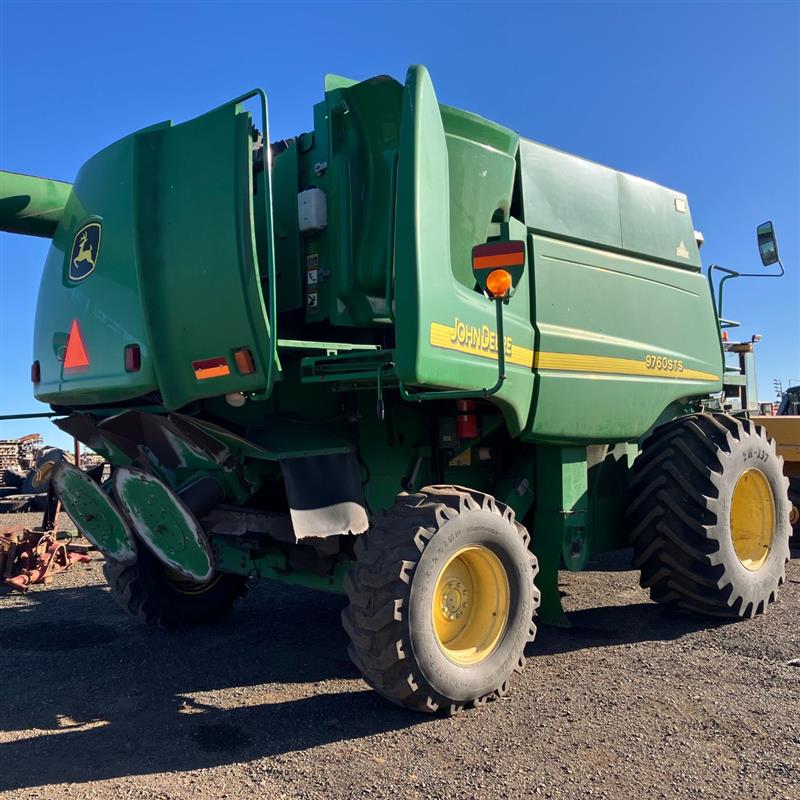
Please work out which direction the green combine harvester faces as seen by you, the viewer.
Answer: facing away from the viewer and to the right of the viewer

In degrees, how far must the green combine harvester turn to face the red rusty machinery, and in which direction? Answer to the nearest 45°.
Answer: approximately 90° to its left
